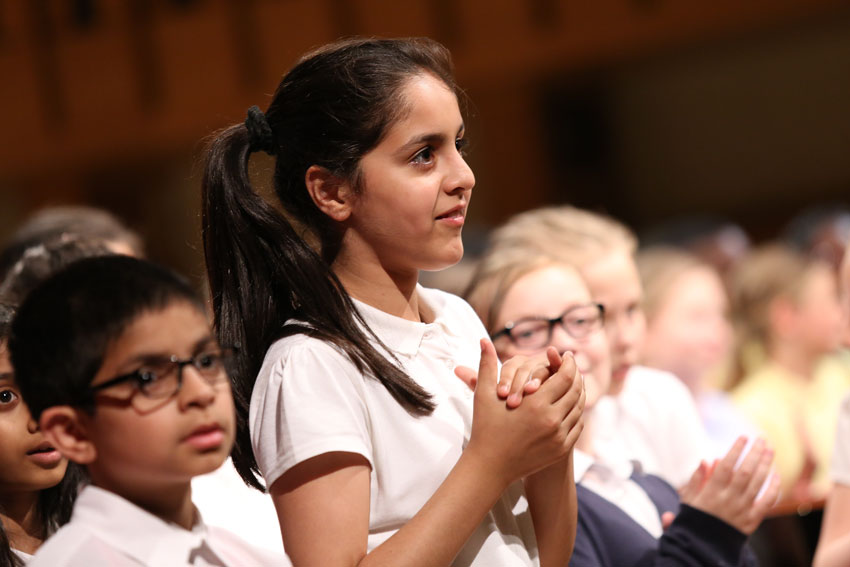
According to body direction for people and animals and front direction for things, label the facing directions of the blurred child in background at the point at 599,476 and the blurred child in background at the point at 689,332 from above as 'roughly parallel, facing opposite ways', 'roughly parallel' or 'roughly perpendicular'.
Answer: roughly parallel

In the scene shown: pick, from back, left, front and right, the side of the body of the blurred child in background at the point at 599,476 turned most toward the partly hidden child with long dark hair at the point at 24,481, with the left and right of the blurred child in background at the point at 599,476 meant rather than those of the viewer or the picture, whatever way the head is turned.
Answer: right

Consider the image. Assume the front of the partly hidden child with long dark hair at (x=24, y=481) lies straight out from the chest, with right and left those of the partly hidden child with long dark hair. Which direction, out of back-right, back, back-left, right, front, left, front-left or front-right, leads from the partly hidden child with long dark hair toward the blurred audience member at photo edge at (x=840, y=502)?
front-left

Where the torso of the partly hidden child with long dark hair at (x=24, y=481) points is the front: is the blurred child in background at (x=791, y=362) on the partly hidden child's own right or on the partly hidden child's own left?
on the partly hidden child's own left

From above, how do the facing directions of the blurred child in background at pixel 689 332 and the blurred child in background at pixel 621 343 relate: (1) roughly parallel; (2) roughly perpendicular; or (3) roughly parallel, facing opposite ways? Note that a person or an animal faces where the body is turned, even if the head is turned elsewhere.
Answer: roughly parallel

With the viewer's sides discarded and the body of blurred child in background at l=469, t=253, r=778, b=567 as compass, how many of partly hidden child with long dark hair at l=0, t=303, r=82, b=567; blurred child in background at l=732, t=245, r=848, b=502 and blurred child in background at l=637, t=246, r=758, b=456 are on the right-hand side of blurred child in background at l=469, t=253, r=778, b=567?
1

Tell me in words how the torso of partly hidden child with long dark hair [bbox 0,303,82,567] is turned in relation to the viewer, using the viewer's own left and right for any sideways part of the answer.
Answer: facing the viewer and to the right of the viewer

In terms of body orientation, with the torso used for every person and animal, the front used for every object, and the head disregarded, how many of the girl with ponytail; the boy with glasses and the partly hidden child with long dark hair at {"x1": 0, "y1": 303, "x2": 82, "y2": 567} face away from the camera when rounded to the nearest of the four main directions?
0

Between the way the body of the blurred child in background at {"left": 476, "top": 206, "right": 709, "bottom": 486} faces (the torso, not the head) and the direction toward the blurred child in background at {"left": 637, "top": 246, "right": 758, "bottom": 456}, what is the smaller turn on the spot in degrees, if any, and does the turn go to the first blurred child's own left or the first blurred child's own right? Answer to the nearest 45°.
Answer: approximately 135° to the first blurred child's own left

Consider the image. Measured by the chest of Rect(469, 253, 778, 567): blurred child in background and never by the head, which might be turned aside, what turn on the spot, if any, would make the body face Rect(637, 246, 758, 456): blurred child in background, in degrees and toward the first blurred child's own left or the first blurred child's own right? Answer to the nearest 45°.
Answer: approximately 135° to the first blurred child's own left

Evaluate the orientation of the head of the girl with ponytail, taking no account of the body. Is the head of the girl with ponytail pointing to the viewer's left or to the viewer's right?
to the viewer's right
